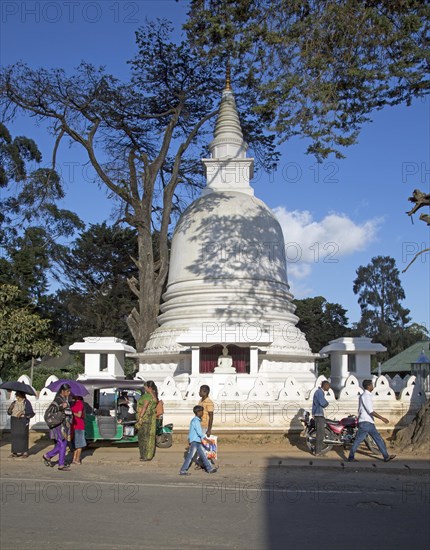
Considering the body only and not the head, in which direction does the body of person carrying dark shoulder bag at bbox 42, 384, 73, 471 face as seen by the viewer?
to the viewer's right

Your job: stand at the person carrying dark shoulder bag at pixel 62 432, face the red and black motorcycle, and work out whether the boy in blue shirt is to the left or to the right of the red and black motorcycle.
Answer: right

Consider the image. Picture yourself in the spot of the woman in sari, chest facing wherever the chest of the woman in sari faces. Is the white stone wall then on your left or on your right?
on your right

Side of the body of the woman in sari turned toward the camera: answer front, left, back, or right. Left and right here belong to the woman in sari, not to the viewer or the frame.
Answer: left

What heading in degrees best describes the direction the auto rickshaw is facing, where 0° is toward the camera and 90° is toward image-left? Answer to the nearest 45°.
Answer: approximately 270°

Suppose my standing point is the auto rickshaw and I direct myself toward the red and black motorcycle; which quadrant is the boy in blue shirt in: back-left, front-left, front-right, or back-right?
front-right

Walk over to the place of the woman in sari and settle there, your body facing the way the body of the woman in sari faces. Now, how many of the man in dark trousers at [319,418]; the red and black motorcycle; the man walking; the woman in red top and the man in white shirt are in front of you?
1
